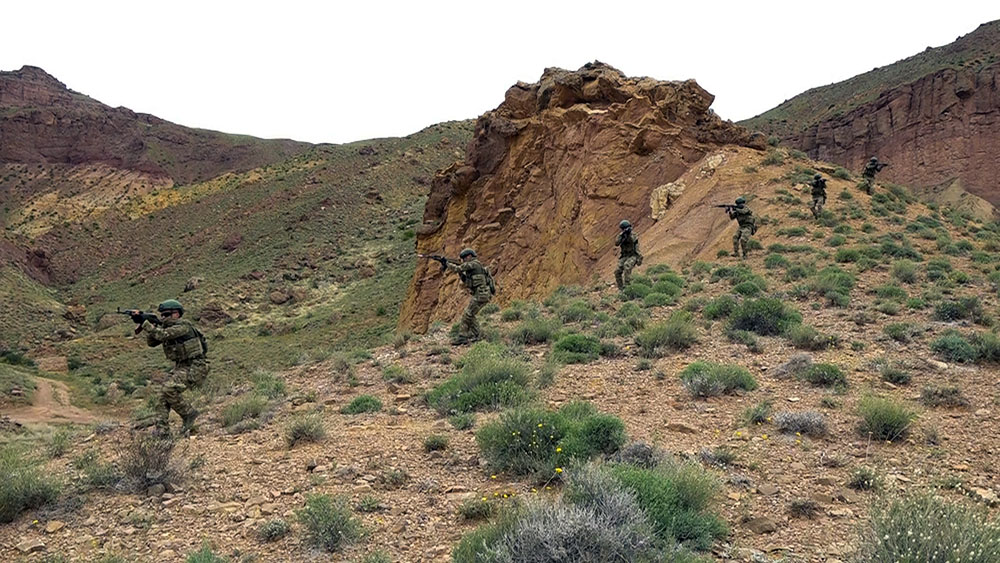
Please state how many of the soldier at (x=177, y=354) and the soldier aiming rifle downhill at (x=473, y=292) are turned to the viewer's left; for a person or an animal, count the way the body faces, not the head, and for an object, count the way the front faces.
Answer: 2

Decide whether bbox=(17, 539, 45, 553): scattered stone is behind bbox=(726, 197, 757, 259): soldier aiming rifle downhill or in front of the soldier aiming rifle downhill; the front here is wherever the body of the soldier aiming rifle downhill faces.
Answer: in front

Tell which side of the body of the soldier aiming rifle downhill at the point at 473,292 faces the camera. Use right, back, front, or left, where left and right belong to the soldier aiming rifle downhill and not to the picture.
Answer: left

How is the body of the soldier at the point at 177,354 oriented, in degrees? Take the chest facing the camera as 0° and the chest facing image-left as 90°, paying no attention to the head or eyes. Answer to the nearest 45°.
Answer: approximately 90°

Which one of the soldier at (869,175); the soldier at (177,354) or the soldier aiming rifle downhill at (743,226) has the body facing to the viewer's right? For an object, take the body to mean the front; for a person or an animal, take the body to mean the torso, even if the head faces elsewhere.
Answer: the soldier at (869,175)

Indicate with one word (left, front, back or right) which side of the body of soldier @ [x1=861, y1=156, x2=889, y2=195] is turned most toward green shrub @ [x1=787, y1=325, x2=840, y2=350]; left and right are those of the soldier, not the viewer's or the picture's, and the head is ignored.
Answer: right

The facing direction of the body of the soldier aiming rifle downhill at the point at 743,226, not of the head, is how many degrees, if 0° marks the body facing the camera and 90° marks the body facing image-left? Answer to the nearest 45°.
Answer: approximately 45°

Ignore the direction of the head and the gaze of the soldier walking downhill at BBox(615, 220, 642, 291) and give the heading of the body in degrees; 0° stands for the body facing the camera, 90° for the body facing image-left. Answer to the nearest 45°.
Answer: approximately 45°

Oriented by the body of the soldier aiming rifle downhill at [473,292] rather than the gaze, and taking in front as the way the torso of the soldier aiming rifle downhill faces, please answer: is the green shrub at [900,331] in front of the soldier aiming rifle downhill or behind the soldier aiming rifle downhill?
behind

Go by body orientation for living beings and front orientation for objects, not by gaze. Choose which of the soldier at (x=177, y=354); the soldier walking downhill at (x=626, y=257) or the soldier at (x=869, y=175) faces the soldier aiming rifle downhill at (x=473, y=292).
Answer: the soldier walking downhill at (x=626, y=257)

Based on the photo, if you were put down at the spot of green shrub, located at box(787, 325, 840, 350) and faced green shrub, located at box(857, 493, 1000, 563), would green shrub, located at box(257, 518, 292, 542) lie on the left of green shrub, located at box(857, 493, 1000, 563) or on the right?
right

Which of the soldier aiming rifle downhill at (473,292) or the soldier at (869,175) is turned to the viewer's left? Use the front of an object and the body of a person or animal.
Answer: the soldier aiming rifle downhill

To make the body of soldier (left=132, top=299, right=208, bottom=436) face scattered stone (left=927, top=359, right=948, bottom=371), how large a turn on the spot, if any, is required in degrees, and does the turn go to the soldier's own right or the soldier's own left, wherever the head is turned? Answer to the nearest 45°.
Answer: approximately 135° to the soldier's own left
